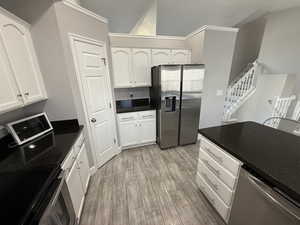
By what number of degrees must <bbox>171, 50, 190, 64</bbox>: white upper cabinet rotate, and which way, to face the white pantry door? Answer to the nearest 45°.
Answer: approximately 45° to its right

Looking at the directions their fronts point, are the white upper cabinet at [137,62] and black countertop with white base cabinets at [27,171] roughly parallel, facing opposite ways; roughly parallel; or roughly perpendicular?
roughly perpendicular

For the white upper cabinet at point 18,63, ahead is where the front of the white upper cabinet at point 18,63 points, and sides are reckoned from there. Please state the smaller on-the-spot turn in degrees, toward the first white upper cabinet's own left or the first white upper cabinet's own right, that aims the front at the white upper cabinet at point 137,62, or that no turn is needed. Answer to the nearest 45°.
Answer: approximately 45° to the first white upper cabinet's own left

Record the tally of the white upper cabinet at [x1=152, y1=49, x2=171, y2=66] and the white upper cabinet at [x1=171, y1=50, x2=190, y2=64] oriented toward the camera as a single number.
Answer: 2

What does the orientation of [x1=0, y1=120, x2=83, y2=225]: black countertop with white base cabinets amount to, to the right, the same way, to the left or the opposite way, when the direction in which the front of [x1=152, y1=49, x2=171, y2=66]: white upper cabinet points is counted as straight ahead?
to the left

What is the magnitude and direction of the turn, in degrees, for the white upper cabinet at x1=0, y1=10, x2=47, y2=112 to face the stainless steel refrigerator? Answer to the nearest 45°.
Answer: approximately 45° to its left

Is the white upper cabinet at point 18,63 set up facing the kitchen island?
yes

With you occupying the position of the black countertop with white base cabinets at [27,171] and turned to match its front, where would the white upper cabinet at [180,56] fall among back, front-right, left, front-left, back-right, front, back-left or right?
front-left

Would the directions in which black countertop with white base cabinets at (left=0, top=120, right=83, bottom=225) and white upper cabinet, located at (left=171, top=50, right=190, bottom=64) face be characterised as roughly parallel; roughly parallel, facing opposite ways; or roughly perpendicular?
roughly perpendicular

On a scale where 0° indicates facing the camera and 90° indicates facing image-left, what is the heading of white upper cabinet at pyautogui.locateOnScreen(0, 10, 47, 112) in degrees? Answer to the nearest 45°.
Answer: approximately 315°

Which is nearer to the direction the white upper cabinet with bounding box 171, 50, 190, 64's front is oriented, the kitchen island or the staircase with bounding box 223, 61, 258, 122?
the kitchen island

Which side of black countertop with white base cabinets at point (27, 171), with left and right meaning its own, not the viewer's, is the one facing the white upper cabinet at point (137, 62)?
left
